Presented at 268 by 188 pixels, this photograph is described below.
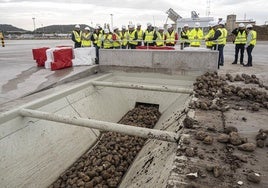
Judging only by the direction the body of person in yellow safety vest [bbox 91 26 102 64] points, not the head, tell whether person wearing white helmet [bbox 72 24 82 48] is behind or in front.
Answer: behind

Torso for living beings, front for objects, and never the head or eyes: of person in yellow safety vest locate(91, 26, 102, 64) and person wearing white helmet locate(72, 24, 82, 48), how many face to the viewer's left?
0

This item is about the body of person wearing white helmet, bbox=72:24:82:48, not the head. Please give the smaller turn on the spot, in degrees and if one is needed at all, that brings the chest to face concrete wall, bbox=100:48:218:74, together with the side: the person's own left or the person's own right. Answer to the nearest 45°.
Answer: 0° — they already face it

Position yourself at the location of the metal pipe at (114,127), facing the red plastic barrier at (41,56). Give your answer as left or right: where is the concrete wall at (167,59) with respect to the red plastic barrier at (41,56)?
right

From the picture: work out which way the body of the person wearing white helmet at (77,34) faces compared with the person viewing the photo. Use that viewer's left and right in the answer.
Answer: facing the viewer and to the right of the viewer

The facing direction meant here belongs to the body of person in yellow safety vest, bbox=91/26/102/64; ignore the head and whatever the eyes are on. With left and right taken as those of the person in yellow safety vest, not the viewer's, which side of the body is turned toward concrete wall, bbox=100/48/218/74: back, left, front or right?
front
